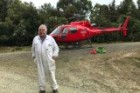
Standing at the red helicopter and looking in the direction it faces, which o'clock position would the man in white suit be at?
The man in white suit is roughly at 9 o'clock from the red helicopter.

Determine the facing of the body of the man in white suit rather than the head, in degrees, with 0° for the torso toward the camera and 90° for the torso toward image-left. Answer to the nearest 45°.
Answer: approximately 0°

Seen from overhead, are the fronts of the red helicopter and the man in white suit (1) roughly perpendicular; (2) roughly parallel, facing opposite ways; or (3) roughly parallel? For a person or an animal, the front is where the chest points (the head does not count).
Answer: roughly perpendicular

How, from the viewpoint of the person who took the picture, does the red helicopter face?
facing to the left of the viewer

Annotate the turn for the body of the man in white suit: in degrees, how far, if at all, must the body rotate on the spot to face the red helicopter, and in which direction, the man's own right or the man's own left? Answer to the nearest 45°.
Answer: approximately 180°

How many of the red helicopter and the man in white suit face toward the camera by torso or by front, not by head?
1

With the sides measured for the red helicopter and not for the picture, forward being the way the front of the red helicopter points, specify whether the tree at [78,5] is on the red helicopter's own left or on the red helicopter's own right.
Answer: on the red helicopter's own right

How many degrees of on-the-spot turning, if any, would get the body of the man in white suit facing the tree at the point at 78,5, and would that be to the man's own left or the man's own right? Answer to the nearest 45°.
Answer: approximately 180°
